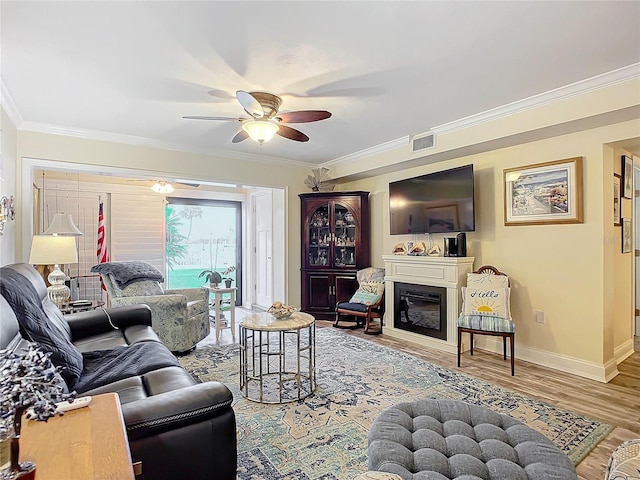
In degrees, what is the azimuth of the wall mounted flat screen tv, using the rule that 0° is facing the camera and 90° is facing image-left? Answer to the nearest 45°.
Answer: approximately 45°

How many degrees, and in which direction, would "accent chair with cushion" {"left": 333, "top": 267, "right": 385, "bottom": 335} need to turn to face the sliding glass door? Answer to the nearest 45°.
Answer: approximately 90° to its right

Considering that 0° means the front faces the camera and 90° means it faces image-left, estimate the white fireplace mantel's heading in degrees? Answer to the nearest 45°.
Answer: approximately 45°

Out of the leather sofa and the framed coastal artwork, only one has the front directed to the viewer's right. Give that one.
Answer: the leather sofa

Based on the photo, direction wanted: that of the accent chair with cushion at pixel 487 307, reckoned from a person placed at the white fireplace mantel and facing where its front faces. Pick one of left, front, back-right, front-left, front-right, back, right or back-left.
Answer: left

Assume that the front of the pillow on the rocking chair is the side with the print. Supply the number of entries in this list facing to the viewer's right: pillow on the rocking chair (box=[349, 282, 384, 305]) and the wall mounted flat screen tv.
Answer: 0

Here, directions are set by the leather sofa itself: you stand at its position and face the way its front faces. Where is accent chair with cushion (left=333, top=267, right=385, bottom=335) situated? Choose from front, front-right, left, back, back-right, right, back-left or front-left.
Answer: front-left

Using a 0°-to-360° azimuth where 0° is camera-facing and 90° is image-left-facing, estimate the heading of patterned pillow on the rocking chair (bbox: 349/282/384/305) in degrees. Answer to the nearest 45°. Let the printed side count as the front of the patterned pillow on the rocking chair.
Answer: approximately 45°

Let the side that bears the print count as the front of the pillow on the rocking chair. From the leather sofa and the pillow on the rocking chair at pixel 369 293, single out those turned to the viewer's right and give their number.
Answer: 1

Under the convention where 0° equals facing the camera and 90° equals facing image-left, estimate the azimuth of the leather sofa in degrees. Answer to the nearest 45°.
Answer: approximately 270°
